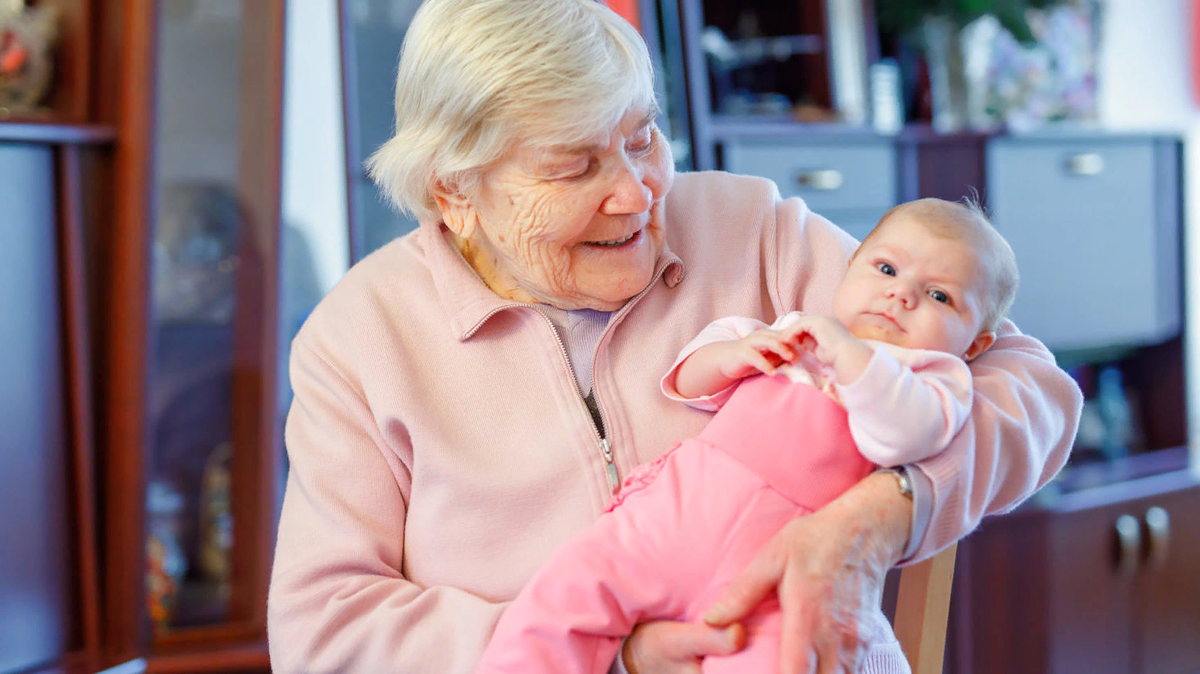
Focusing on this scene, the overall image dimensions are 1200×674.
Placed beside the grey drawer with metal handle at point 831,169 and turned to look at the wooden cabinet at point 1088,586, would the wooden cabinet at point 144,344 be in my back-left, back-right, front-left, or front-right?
back-right

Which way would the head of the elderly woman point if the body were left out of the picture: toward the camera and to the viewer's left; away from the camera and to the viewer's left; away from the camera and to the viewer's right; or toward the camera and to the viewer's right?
toward the camera and to the viewer's right

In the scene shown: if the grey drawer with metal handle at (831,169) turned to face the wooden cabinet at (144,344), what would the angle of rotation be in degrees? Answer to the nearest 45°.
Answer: approximately 45° to its right

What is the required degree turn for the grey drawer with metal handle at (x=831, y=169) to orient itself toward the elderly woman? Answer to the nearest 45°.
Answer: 0° — it already faces them

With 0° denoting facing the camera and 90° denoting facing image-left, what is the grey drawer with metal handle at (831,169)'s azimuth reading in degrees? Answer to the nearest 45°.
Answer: approximately 0°
